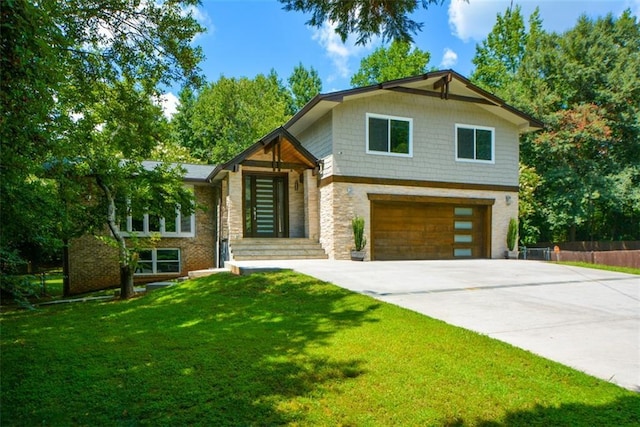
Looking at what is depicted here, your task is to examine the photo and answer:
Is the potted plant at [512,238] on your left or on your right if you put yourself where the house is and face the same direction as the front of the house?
on your left

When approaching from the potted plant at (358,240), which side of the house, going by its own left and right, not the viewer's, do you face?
front

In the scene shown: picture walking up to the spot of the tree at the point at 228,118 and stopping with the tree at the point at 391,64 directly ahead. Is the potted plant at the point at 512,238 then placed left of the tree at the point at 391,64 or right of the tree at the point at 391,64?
right

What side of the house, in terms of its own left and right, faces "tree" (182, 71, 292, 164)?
back

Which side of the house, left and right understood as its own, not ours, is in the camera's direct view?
front

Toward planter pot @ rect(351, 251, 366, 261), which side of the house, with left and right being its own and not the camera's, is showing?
front

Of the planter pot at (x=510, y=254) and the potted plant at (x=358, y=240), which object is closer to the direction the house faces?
the potted plant

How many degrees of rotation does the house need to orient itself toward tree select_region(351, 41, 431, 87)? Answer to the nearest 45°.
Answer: approximately 180°

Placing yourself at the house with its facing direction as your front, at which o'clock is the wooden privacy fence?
The wooden privacy fence is roughly at 9 o'clock from the house.

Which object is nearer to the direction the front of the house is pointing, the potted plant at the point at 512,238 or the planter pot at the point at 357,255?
the planter pot
